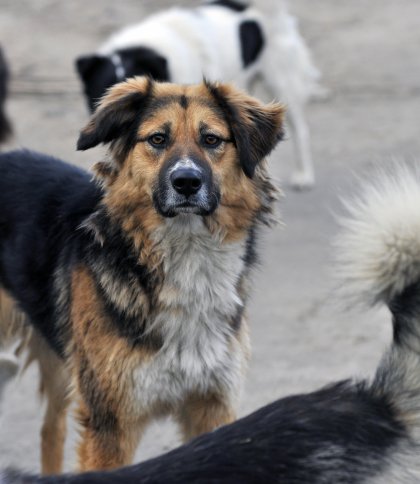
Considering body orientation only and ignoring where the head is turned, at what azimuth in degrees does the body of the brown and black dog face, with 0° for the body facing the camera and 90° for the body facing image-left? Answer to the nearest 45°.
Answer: approximately 315°

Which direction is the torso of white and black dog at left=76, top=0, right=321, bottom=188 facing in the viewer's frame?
to the viewer's left

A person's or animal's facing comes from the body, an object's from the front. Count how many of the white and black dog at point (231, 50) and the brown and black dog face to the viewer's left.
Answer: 1

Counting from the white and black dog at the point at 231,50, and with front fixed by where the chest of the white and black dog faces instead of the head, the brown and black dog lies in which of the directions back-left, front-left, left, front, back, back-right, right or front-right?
left

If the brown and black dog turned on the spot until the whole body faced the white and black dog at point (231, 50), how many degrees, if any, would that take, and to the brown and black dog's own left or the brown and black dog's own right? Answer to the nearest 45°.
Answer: approximately 135° to the brown and black dog's own left
